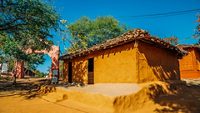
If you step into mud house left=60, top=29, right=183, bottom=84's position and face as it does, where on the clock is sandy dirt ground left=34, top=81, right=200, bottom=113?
The sandy dirt ground is roughly at 10 o'clock from the mud house.

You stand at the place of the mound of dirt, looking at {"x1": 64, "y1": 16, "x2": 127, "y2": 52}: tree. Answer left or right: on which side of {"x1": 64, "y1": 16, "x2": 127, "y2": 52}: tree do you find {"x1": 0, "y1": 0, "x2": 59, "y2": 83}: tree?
left

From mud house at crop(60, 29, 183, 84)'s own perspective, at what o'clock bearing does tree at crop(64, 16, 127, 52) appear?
The tree is roughly at 4 o'clock from the mud house.

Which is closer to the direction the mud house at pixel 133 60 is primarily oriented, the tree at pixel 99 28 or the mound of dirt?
the mound of dirt

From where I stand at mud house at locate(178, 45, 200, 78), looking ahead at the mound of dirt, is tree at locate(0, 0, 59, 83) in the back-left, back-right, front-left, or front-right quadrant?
front-right

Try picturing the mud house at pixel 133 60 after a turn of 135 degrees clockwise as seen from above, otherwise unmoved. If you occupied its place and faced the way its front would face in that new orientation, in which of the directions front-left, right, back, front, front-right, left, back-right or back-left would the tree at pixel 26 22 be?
left

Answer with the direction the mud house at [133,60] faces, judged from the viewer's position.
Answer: facing the viewer and to the left of the viewer

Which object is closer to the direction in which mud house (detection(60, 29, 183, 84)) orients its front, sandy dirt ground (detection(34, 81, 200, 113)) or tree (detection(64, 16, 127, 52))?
the sandy dirt ground

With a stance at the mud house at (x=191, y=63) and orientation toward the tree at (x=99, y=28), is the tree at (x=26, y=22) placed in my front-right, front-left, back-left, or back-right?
front-left

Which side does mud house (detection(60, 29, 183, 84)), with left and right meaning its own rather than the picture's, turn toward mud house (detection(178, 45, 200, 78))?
back

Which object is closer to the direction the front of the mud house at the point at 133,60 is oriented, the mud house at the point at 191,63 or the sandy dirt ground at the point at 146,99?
the sandy dirt ground

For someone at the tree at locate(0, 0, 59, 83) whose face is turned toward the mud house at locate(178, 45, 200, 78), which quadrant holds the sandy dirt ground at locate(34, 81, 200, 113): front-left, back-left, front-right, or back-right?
front-right
